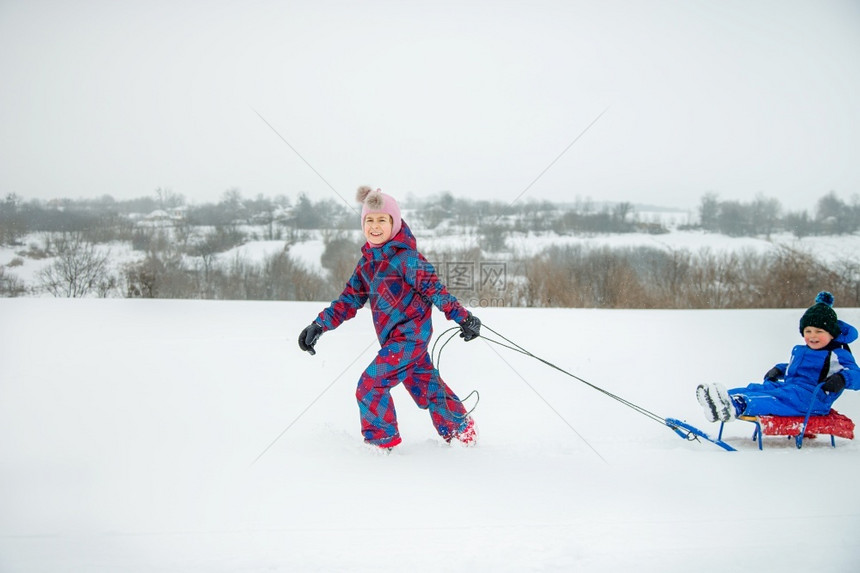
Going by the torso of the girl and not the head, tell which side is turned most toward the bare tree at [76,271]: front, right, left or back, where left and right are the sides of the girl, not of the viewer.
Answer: right

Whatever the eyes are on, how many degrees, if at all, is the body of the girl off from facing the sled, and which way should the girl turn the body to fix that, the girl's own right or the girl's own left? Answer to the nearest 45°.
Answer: approximately 135° to the girl's own left

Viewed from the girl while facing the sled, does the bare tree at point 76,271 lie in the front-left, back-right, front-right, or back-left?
back-left

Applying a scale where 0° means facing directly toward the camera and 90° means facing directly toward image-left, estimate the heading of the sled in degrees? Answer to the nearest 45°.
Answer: approximately 90°

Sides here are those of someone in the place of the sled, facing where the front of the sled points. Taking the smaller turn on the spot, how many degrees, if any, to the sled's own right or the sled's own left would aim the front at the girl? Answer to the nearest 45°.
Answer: approximately 45° to the sled's own left

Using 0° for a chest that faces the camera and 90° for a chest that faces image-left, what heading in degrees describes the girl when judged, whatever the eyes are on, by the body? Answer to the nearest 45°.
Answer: approximately 45°
